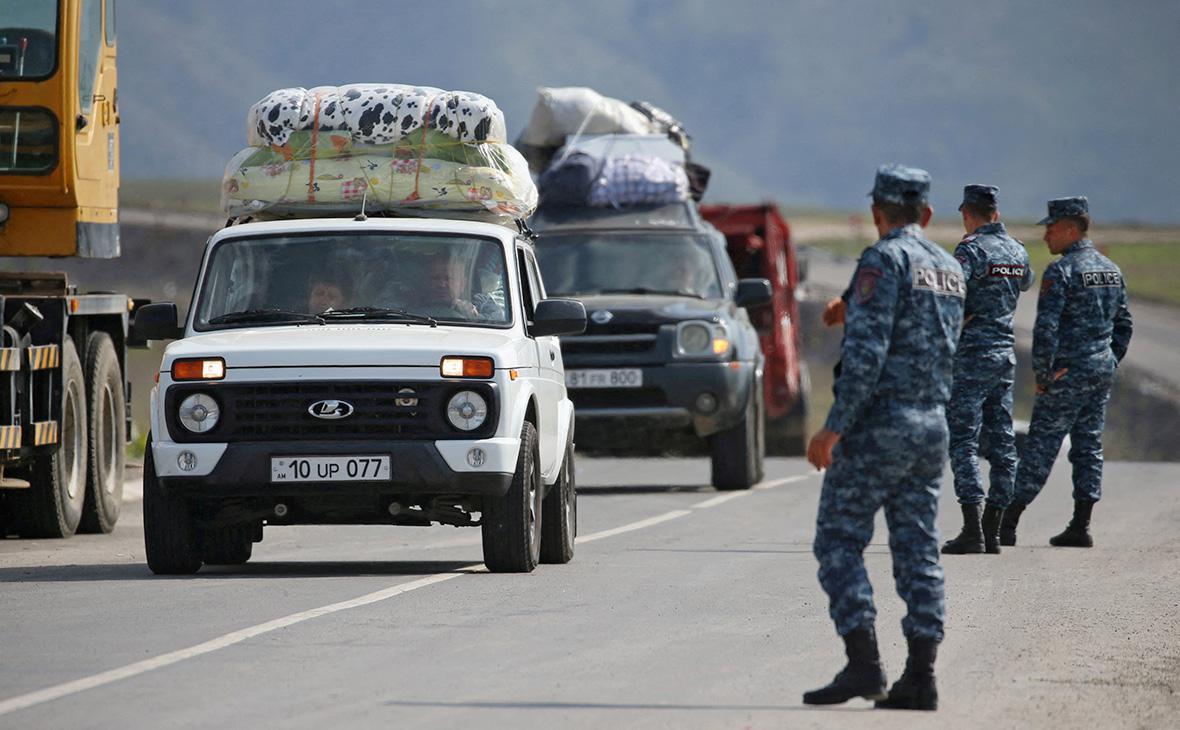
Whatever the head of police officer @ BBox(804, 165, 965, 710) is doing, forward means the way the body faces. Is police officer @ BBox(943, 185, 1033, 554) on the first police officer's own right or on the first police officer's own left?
on the first police officer's own right

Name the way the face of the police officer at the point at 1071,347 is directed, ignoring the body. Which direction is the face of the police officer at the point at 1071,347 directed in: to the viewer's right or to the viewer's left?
to the viewer's left

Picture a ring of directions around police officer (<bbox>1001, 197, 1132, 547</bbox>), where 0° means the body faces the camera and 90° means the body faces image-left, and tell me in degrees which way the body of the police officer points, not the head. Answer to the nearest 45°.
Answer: approximately 135°

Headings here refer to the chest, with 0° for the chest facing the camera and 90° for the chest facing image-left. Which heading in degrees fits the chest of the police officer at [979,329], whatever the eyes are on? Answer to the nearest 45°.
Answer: approximately 135°

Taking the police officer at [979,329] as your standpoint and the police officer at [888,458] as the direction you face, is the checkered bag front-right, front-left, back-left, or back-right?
back-right

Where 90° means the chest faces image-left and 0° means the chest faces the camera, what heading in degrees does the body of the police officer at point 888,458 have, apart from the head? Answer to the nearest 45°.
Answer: approximately 135°
